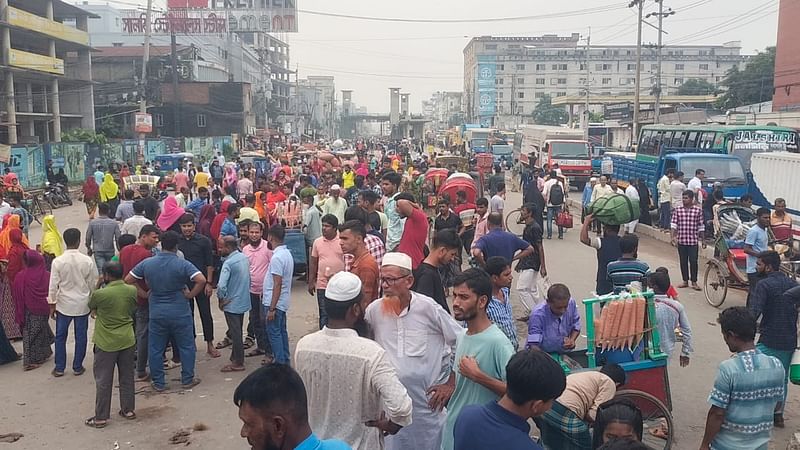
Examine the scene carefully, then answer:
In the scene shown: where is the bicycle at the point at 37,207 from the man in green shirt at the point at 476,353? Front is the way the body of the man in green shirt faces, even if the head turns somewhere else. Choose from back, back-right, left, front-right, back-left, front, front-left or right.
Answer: right

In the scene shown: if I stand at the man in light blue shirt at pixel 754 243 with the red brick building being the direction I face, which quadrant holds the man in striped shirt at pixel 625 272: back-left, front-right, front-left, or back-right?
back-left

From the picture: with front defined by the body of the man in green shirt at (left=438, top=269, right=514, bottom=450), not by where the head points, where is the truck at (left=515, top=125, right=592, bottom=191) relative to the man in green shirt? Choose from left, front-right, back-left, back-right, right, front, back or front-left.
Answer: back-right

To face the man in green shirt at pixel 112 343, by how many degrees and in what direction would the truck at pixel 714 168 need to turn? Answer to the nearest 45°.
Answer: approximately 45° to its right

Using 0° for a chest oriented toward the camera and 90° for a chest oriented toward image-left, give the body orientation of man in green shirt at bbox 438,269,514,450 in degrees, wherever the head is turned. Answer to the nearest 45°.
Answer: approximately 45°

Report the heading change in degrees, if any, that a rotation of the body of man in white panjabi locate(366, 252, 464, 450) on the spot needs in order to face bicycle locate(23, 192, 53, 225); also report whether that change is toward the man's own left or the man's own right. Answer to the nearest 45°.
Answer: approximately 90° to the man's own right

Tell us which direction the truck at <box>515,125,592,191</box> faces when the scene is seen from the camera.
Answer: facing the viewer and to the right of the viewer

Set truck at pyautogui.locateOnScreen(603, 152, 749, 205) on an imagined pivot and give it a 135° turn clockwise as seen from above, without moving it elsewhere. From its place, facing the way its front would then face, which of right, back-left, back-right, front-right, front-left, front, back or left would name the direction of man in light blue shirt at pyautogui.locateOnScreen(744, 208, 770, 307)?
left

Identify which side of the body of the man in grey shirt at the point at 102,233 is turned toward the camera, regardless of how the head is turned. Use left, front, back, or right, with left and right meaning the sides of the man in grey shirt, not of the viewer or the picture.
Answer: back

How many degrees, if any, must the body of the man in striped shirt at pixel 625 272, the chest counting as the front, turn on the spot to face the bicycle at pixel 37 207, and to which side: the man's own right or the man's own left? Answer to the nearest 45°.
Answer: approximately 45° to the man's own left

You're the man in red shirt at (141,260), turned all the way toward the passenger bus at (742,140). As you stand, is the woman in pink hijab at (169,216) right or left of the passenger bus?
left

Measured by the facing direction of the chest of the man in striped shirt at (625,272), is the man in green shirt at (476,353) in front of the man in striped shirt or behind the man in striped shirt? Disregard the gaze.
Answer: behind

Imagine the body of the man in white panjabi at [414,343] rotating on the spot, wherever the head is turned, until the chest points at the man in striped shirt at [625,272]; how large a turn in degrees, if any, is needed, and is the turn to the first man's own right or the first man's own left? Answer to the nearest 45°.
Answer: approximately 180°
